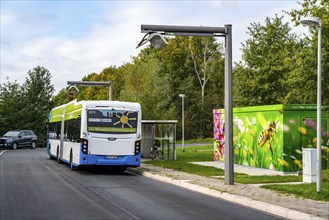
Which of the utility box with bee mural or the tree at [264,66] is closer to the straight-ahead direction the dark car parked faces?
the utility box with bee mural

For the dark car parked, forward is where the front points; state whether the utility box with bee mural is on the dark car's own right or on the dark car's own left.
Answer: on the dark car's own left
